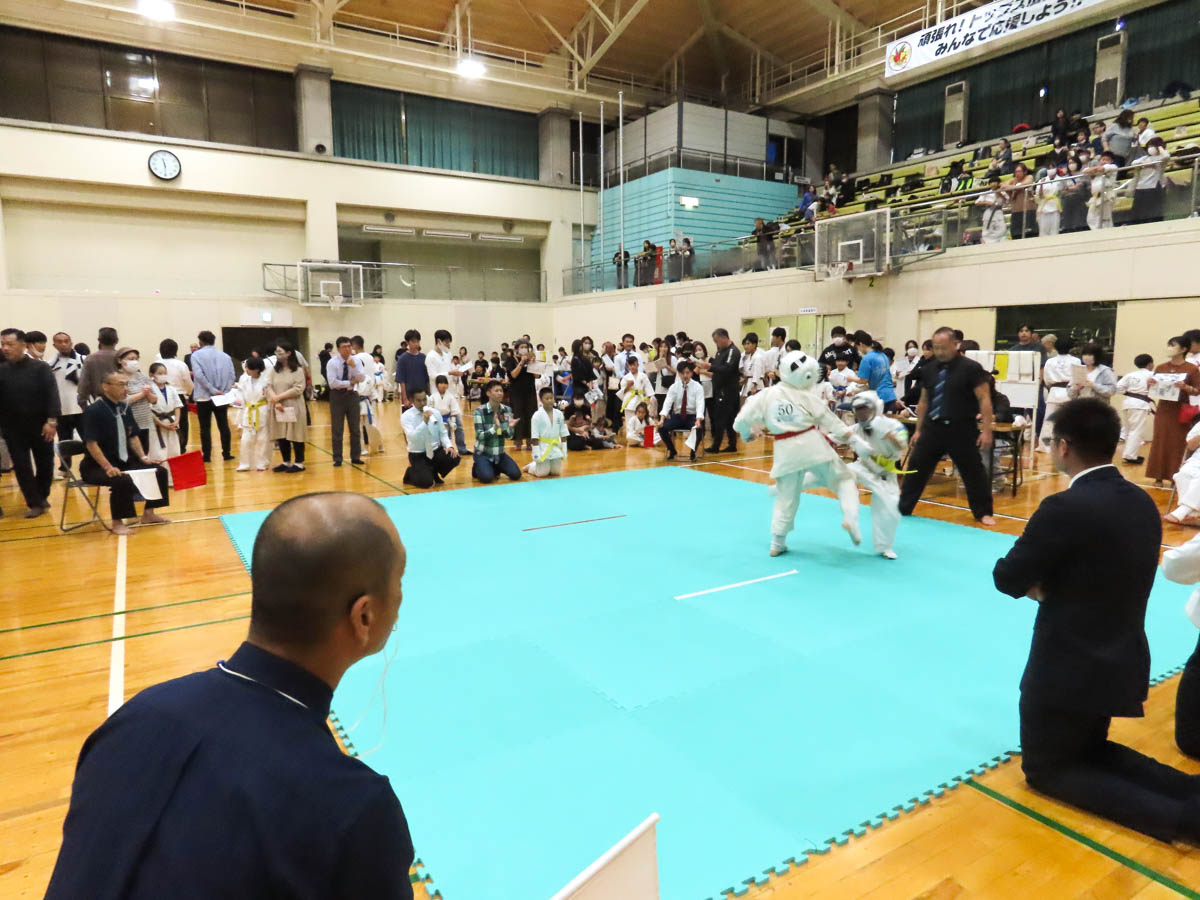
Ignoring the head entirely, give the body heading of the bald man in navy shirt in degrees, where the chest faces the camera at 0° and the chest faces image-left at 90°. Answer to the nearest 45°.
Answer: approximately 225°

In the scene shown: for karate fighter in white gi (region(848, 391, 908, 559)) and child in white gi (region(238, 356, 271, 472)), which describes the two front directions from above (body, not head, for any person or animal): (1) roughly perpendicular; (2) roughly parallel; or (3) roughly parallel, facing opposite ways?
roughly perpendicular

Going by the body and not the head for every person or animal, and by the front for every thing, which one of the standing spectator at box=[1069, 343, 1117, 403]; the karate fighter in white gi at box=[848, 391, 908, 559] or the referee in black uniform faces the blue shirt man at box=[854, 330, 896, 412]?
the standing spectator

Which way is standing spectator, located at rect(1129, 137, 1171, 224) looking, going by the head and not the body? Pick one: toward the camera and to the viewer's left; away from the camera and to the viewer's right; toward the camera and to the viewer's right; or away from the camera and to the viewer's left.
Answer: toward the camera and to the viewer's left

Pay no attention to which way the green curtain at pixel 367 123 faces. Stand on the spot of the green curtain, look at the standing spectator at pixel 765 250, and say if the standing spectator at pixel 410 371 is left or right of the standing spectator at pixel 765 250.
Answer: right

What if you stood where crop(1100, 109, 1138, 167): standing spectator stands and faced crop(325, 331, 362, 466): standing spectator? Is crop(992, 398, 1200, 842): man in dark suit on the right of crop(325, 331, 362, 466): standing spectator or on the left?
left

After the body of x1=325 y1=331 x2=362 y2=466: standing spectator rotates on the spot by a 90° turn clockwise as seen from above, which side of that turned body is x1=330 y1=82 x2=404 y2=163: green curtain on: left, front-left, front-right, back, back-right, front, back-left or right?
right

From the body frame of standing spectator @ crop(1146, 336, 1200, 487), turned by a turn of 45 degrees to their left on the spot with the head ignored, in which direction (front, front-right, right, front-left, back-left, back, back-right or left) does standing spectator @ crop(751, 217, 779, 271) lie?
back-right

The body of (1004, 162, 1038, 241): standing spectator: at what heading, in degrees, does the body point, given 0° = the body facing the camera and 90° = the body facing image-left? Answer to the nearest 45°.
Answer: approximately 45°

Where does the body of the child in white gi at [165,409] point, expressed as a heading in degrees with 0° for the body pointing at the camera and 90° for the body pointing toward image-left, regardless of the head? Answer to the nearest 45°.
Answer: approximately 315°

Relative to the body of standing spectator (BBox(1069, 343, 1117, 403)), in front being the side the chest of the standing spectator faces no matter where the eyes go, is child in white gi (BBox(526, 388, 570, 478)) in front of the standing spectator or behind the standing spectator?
in front
